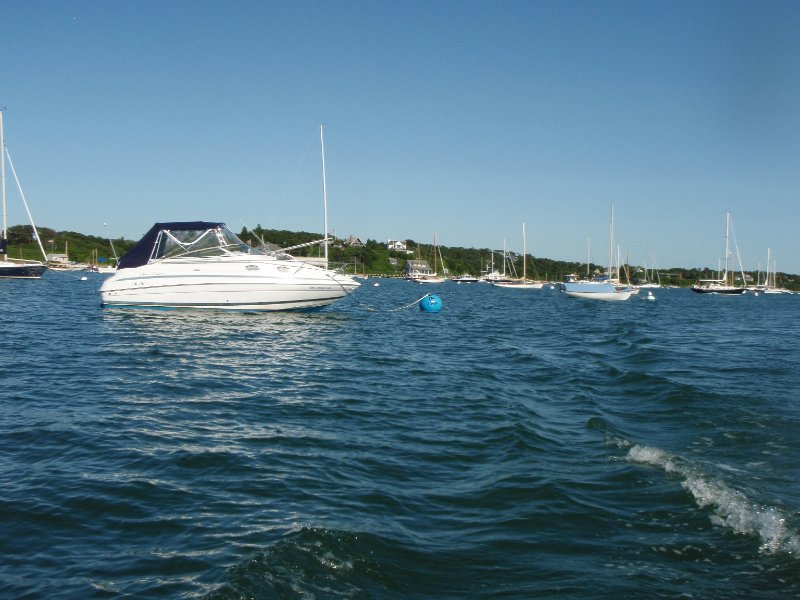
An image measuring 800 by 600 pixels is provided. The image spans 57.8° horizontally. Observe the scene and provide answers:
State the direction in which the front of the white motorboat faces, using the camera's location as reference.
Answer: facing to the right of the viewer

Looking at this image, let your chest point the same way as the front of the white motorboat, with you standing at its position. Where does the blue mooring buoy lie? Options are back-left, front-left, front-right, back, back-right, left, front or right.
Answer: front-left
